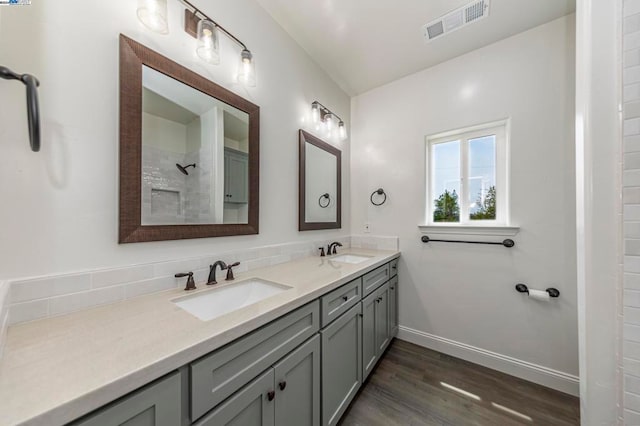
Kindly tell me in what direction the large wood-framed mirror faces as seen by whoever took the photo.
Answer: facing the viewer and to the right of the viewer

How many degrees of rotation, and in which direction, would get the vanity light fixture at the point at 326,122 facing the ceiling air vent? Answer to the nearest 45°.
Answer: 0° — it already faces it

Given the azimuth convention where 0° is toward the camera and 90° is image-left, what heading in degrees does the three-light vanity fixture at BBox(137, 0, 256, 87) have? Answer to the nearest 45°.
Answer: approximately 315°

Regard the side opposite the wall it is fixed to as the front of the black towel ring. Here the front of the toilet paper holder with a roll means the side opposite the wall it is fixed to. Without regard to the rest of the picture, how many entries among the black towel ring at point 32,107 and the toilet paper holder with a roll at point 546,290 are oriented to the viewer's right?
1

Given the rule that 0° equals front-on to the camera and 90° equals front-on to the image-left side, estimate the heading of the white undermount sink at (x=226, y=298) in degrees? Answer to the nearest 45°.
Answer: approximately 315°

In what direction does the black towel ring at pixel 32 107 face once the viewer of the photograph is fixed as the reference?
facing to the right of the viewer

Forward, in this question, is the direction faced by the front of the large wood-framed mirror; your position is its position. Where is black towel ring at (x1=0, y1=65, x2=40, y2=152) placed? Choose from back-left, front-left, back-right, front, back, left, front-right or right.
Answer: right
